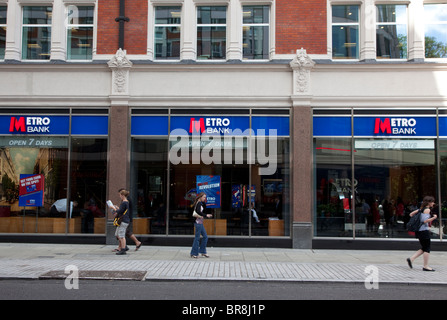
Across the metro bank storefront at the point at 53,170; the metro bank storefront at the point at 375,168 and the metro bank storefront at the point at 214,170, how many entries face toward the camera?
3

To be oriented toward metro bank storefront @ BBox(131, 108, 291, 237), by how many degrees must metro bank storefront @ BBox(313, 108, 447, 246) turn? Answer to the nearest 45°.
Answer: approximately 90° to its right

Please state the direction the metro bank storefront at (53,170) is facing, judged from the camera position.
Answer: facing the viewer

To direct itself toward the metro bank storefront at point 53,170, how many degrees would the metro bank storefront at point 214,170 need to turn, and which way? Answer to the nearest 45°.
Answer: approximately 90° to its right

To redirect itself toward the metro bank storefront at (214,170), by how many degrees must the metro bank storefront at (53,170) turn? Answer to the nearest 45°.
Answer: approximately 45° to its left

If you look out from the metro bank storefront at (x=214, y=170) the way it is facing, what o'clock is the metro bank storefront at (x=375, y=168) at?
the metro bank storefront at (x=375, y=168) is roughly at 9 o'clock from the metro bank storefront at (x=214, y=170).

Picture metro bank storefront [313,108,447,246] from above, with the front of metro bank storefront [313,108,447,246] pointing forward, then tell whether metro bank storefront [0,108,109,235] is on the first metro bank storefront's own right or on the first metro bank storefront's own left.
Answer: on the first metro bank storefront's own right

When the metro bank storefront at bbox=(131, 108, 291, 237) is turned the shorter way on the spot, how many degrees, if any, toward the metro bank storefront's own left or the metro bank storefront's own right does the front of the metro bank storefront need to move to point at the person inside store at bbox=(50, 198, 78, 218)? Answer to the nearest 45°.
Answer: approximately 90° to the metro bank storefront's own right

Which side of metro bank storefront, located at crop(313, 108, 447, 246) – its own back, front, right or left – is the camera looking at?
front
